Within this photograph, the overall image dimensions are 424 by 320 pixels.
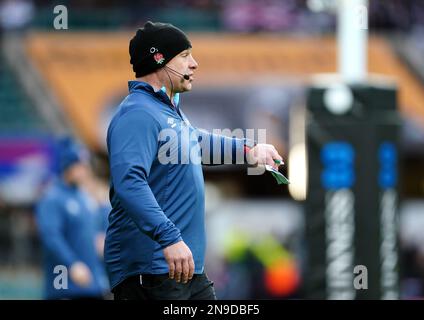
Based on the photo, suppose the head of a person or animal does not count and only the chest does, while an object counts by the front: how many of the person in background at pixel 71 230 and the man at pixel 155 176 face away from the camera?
0

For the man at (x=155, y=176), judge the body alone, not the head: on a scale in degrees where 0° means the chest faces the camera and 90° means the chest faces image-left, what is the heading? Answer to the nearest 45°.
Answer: approximately 270°

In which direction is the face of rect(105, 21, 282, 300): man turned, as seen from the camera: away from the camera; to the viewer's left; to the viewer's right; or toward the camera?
to the viewer's right
